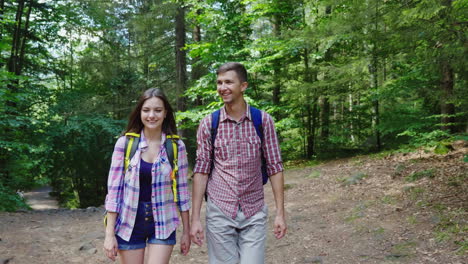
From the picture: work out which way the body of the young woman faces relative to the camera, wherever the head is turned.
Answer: toward the camera

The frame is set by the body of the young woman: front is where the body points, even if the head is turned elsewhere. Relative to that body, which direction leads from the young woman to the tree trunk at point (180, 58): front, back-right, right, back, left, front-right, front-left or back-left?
back

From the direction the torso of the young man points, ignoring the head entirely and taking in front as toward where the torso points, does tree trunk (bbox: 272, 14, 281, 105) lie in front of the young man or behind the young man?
behind

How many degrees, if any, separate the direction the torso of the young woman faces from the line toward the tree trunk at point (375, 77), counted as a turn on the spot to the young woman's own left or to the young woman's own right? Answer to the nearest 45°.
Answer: approximately 135° to the young woman's own left

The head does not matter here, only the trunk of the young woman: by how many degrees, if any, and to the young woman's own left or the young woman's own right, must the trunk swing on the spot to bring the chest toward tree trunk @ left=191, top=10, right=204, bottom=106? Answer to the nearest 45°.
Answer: approximately 180°

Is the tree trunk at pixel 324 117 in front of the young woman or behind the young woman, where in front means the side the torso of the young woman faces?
behind

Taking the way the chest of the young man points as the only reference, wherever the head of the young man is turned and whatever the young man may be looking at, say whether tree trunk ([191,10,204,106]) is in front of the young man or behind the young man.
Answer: behind

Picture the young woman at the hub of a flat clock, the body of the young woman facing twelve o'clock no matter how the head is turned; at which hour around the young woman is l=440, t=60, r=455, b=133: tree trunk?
The tree trunk is roughly at 8 o'clock from the young woman.

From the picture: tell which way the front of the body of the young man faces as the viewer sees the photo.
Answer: toward the camera

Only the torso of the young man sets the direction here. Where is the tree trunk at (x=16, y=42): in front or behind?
behind

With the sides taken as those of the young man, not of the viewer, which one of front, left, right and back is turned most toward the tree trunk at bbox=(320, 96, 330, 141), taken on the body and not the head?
back

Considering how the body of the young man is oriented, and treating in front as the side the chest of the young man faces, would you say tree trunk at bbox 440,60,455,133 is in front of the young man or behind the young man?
behind

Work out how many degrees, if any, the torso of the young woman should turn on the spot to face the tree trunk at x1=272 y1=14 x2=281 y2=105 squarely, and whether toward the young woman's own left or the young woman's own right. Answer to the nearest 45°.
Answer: approximately 135° to the young woman's own left
